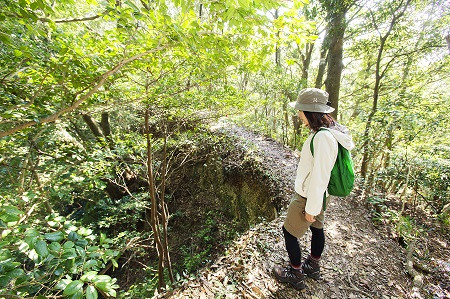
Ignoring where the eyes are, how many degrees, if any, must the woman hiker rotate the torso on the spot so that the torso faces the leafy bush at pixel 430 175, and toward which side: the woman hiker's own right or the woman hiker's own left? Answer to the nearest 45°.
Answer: approximately 135° to the woman hiker's own right

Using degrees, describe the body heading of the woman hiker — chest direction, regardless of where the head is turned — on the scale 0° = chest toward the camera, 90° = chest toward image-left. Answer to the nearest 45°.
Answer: approximately 90°

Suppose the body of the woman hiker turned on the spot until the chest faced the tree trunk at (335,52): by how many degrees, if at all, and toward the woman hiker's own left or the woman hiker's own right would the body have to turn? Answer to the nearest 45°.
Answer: approximately 90° to the woman hiker's own right
